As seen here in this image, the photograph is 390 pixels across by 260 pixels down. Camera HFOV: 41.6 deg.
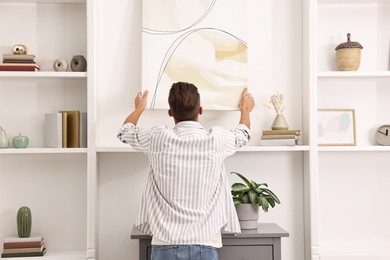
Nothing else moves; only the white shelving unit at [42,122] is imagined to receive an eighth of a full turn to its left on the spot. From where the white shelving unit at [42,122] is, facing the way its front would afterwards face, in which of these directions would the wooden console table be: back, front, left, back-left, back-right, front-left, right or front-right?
front

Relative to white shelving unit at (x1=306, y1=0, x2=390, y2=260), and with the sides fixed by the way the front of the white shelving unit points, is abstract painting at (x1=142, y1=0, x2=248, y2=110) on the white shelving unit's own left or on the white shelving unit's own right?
on the white shelving unit's own right

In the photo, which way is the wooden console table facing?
toward the camera

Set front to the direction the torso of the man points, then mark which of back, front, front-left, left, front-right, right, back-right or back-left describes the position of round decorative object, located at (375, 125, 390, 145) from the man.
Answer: front-right

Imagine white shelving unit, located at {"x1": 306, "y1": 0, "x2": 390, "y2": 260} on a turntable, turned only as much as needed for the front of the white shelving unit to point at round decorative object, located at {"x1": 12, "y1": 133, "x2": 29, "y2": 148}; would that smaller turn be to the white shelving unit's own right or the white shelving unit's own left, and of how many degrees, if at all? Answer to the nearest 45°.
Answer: approximately 90° to the white shelving unit's own right

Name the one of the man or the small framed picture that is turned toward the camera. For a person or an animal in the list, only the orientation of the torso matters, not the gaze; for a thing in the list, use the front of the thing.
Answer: the small framed picture

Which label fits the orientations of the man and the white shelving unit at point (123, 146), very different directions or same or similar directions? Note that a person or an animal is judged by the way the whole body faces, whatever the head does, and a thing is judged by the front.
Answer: very different directions

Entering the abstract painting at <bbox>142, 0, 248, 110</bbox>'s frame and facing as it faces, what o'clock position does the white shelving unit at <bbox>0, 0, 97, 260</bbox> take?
The white shelving unit is roughly at 3 o'clock from the abstract painting.

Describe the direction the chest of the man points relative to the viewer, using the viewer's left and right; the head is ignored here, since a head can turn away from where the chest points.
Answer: facing away from the viewer

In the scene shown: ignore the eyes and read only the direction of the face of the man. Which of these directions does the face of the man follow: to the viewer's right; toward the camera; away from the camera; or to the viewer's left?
away from the camera

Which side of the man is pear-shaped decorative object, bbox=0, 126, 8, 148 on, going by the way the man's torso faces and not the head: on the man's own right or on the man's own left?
on the man's own left

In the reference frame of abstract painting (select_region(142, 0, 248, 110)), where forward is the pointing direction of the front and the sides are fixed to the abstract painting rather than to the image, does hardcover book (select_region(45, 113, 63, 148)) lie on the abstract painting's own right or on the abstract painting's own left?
on the abstract painting's own right

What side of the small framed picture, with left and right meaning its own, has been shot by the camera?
front

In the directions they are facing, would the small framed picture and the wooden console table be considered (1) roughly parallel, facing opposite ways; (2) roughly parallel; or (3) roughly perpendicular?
roughly parallel

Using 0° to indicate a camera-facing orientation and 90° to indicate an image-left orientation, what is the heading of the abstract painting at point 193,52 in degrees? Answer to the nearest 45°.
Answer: approximately 0°
